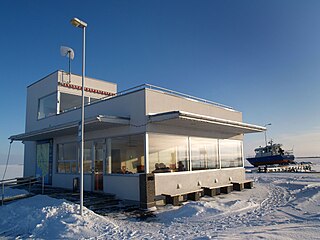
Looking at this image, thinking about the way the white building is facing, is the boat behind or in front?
behind

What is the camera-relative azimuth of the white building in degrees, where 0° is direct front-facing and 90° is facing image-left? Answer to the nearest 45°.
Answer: approximately 45°
